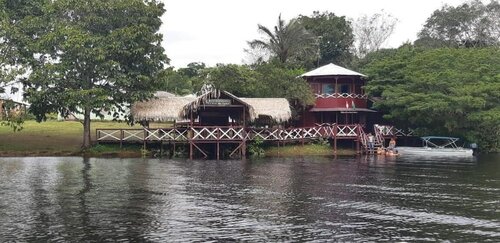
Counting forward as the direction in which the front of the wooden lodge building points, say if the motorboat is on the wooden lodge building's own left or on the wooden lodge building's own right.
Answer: on the wooden lodge building's own left

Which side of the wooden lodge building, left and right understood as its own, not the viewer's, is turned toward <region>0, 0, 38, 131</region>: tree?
right

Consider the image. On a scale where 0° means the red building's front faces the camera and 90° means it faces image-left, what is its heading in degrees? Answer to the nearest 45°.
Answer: approximately 0°

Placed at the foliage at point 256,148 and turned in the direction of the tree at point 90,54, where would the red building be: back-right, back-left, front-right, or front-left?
back-right
